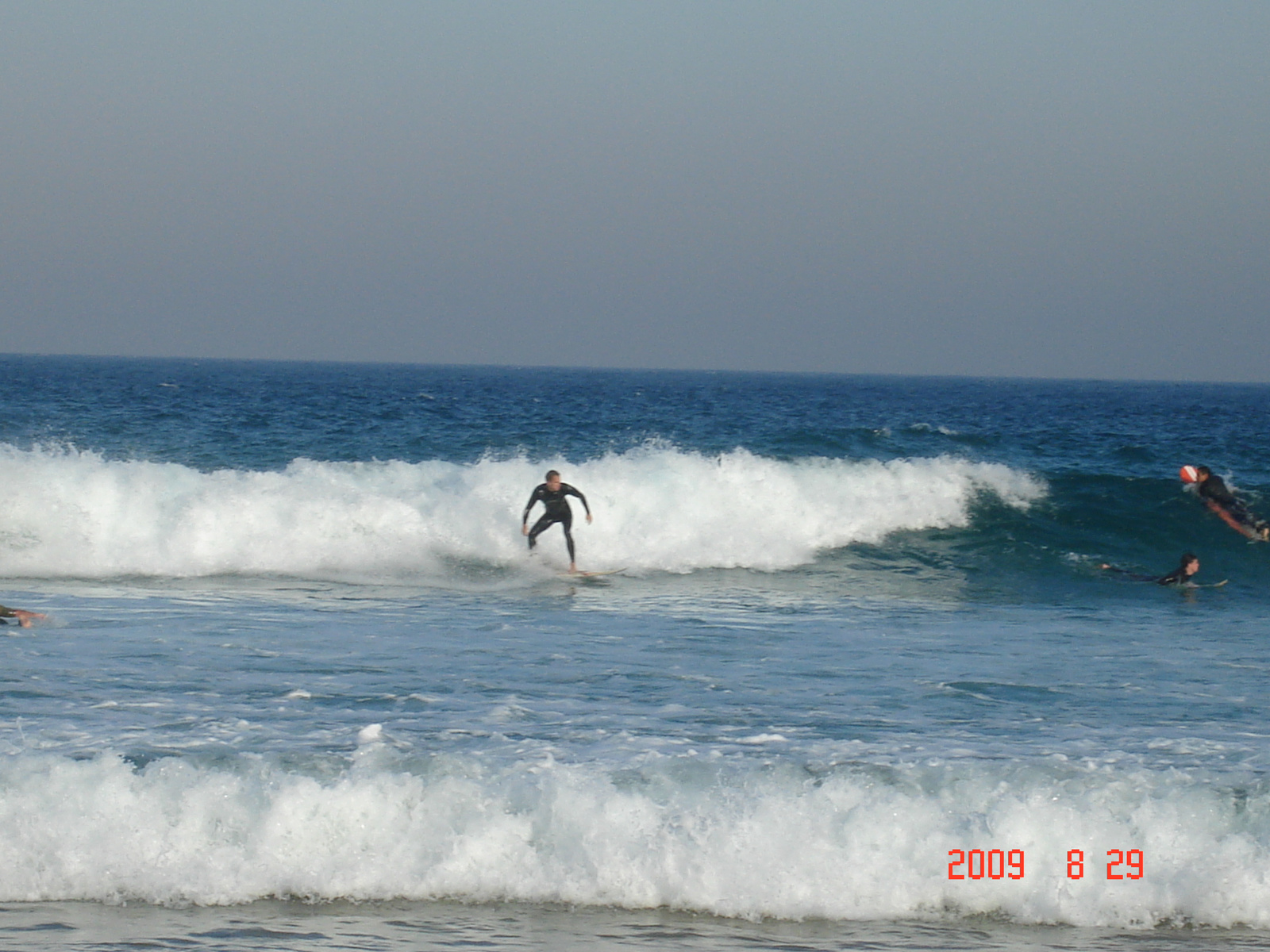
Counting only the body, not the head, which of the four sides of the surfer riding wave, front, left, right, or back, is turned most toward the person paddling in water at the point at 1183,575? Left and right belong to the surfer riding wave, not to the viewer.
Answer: left

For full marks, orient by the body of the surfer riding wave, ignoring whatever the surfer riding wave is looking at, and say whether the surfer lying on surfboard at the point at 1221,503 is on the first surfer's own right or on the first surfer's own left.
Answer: on the first surfer's own left

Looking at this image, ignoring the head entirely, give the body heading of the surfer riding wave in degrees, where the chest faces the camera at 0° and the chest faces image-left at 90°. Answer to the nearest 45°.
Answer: approximately 0°
